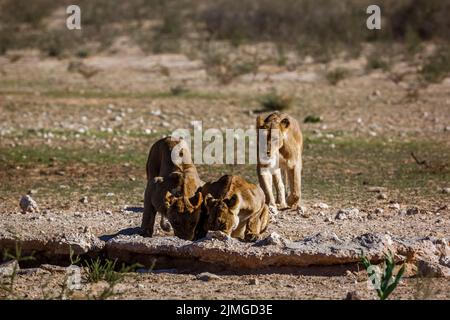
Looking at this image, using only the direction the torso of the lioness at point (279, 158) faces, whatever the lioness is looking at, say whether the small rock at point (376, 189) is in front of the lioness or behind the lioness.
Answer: behind

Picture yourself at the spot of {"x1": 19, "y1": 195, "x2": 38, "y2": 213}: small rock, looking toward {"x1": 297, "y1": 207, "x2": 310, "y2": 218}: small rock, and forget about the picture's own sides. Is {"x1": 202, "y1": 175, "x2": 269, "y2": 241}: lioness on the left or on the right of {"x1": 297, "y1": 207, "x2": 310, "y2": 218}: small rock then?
right

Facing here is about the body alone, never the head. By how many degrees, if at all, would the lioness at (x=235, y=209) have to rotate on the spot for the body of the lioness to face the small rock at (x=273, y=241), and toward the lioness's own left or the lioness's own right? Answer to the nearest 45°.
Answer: approximately 90° to the lioness's own left

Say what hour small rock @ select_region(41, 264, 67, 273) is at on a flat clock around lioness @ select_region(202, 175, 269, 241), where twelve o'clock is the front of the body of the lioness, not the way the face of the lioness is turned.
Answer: The small rock is roughly at 1 o'clock from the lioness.

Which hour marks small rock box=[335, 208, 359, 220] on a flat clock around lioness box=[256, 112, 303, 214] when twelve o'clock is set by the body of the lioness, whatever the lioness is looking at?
The small rock is roughly at 9 o'clock from the lioness.

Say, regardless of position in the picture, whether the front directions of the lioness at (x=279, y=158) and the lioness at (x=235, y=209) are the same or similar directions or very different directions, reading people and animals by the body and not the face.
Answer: same or similar directions

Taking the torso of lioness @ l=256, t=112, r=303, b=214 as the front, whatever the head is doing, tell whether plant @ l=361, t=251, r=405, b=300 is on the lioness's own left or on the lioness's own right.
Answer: on the lioness's own left

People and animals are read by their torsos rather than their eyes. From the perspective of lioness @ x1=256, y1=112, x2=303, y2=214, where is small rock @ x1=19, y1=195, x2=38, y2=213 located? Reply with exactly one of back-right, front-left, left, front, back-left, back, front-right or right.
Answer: front-right

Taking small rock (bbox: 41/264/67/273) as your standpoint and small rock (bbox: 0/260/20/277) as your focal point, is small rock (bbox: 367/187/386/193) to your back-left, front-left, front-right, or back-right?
back-right

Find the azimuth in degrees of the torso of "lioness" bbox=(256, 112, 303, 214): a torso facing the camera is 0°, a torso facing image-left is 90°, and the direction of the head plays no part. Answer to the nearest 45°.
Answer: approximately 45°

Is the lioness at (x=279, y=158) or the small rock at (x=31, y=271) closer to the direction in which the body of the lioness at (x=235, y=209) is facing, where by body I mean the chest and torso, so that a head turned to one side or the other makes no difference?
the small rock

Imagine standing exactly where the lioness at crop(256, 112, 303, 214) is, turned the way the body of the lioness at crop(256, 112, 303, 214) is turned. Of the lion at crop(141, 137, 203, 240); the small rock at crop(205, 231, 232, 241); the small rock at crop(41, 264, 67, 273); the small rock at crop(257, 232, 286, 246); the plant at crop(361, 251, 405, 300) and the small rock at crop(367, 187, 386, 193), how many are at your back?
1

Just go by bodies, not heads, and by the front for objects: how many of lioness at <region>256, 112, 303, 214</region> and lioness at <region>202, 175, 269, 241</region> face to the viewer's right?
0
